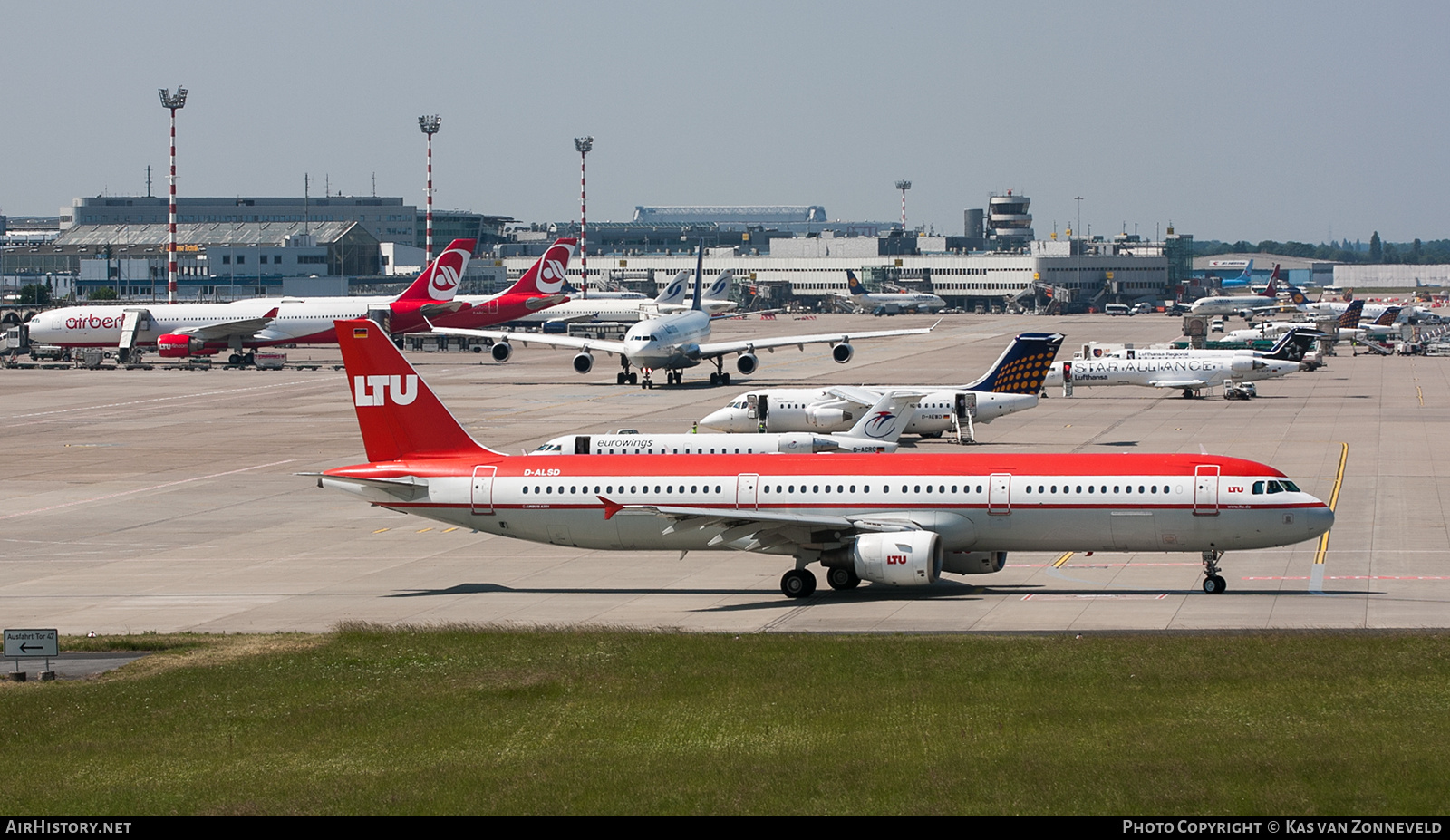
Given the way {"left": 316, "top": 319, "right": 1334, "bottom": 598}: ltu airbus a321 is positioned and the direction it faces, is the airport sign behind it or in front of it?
behind

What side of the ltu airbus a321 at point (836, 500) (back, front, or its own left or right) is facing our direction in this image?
right
